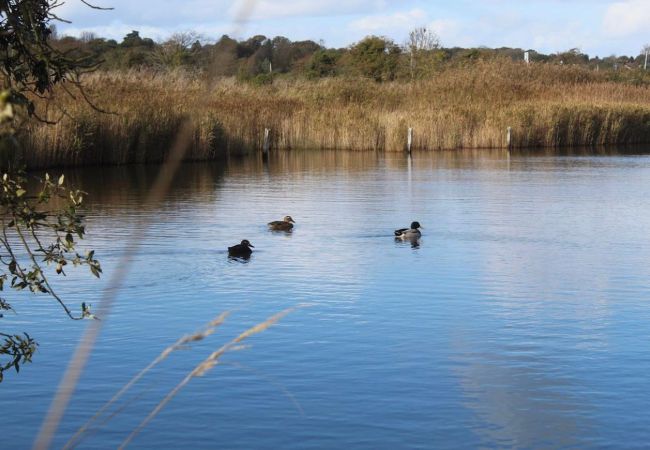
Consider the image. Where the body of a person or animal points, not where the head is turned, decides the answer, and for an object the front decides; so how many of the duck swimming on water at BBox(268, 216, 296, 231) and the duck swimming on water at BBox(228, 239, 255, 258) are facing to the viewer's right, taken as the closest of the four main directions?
2

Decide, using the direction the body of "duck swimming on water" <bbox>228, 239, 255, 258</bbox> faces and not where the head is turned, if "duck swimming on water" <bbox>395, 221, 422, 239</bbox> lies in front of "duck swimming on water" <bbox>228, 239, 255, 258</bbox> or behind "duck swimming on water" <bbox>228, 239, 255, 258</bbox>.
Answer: in front

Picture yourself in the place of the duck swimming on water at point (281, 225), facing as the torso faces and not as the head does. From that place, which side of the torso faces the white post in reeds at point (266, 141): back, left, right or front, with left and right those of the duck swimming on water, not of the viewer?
left

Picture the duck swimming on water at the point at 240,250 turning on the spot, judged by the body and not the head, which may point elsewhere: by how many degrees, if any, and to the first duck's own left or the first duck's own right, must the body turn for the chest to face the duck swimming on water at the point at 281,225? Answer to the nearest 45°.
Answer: approximately 90° to the first duck's own left

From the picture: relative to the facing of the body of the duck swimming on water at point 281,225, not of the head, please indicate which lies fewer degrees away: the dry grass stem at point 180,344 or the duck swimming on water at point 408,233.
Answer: the duck swimming on water

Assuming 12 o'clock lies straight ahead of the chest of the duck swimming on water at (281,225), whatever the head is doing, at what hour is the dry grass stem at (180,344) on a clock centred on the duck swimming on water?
The dry grass stem is roughly at 3 o'clock from the duck swimming on water.

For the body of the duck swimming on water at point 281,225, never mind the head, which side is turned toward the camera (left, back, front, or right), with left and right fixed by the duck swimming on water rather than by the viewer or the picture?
right

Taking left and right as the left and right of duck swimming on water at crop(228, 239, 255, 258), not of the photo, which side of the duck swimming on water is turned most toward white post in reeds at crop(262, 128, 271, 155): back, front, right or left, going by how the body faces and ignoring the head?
left

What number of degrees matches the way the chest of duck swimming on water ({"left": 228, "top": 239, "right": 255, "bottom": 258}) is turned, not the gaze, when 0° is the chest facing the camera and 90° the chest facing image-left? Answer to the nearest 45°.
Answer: approximately 270°
